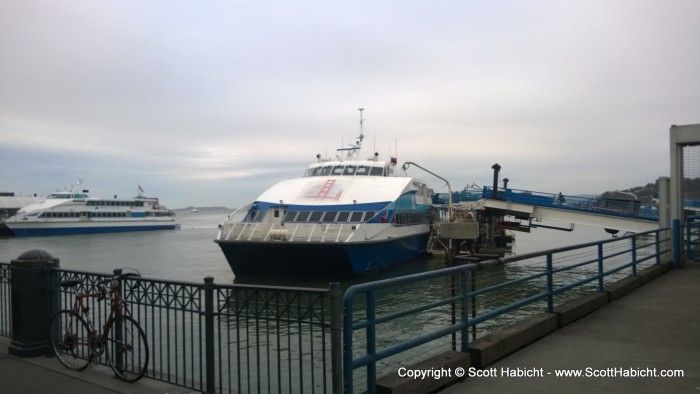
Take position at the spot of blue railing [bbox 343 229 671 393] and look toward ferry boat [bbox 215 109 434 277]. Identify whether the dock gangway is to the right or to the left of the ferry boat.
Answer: right

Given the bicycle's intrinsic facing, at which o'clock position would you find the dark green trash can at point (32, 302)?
The dark green trash can is roughly at 6 o'clock from the bicycle.

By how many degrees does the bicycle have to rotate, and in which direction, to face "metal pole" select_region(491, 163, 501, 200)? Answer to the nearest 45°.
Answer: approximately 90° to its left

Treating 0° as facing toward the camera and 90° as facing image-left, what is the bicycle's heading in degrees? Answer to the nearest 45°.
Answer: approximately 315°

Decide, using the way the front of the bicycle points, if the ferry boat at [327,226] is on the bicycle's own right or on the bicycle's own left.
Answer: on the bicycle's own left

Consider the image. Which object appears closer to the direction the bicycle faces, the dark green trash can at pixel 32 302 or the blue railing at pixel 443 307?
the blue railing

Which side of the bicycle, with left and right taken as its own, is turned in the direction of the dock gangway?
left

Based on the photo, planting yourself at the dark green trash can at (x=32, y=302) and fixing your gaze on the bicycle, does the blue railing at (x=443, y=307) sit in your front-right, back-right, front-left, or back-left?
front-left

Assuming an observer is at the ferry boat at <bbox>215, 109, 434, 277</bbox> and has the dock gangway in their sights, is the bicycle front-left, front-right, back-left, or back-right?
back-right

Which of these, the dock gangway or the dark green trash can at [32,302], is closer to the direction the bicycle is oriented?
the dock gangway

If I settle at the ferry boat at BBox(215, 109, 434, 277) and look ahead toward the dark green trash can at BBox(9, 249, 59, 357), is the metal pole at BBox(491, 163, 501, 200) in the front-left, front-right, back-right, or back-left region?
back-left
